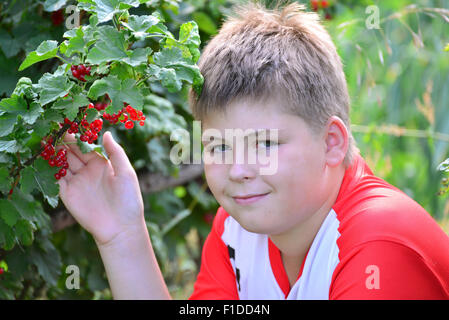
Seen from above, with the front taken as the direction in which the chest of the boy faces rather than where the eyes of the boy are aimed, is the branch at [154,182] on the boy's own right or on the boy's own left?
on the boy's own right

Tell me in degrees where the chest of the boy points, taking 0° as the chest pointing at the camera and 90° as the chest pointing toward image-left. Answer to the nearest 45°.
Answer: approximately 45°
